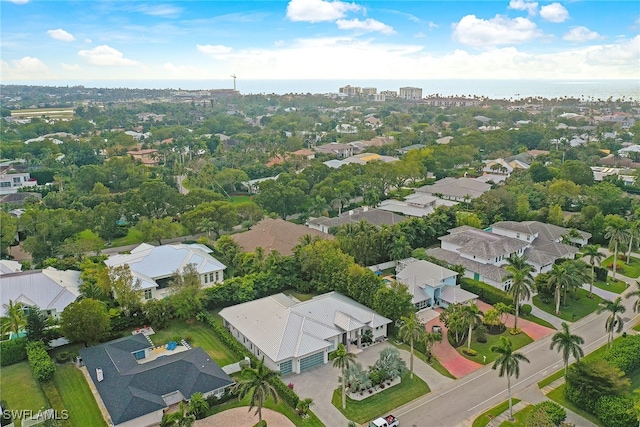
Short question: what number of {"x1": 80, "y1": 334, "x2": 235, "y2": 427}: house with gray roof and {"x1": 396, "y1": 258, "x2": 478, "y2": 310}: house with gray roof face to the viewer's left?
0

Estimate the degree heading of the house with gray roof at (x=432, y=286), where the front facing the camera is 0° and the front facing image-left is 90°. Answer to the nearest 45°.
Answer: approximately 315°

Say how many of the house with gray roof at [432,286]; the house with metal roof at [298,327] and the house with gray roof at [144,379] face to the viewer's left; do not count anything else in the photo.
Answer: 0

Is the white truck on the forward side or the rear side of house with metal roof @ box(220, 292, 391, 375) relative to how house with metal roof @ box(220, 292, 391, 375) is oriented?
on the forward side

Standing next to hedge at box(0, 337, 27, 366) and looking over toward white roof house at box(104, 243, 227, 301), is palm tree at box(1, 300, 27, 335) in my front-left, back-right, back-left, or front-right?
front-left

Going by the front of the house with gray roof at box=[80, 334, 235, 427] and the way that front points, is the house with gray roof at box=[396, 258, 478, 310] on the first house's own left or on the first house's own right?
on the first house's own left

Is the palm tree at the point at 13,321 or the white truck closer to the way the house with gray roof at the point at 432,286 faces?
the white truck

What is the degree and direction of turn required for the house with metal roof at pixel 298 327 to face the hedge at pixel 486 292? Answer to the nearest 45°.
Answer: approximately 90° to its left

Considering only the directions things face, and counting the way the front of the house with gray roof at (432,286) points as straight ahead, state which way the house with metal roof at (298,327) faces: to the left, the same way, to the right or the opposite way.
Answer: the same way

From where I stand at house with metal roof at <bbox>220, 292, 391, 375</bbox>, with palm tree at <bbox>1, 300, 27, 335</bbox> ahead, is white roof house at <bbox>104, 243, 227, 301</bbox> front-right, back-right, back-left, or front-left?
front-right

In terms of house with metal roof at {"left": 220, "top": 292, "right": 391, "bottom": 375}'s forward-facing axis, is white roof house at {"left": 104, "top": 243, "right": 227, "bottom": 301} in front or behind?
behind

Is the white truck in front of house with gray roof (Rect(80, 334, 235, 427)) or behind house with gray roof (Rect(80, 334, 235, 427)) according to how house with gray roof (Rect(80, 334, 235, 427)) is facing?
in front

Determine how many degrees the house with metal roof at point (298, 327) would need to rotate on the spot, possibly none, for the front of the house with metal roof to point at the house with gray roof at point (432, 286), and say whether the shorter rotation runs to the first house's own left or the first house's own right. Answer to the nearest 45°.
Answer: approximately 90° to the first house's own left

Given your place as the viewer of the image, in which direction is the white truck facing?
facing the viewer and to the left of the viewer

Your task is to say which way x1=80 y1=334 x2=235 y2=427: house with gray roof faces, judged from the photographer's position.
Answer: facing the viewer and to the right of the viewer
